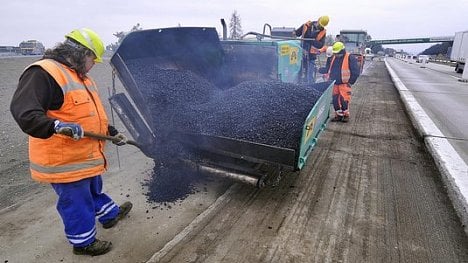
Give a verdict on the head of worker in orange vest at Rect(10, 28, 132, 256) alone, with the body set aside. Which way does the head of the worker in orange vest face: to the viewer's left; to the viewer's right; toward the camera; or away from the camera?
to the viewer's right

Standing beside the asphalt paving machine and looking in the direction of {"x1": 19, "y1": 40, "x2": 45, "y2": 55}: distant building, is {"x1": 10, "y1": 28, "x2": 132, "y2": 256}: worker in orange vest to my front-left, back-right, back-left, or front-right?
back-left

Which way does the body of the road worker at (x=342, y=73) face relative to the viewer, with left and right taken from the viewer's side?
facing the viewer and to the left of the viewer

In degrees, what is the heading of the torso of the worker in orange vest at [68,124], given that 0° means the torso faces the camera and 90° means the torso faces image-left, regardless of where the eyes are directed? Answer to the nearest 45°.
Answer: approximately 270°

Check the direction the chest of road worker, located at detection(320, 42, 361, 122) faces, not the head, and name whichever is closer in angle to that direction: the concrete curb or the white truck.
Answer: the concrete curb

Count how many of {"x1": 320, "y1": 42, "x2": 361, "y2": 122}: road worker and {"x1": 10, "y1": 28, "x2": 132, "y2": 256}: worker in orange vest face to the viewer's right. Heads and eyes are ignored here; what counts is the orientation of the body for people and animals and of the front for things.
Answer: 1

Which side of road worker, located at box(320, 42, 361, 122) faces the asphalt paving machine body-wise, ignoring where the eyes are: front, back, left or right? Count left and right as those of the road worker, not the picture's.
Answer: front

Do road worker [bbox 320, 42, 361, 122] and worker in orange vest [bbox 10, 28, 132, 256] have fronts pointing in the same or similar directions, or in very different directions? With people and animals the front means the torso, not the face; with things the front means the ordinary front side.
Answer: very different directions
